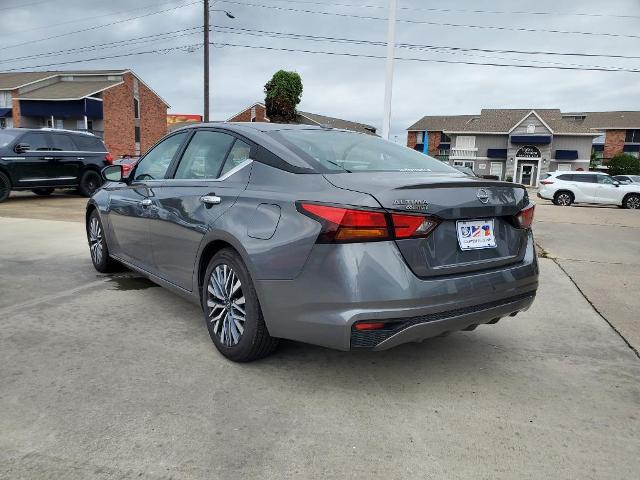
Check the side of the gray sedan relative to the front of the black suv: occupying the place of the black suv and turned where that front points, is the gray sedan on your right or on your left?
on your left

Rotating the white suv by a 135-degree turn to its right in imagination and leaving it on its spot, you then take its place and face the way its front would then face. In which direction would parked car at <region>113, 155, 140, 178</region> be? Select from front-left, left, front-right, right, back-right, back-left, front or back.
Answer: front

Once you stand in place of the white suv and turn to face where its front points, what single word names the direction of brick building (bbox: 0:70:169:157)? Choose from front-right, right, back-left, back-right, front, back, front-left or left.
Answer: back

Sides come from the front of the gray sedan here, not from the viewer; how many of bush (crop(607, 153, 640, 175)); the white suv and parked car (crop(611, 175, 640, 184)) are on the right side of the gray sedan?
3

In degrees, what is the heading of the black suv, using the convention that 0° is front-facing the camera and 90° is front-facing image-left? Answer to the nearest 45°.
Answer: approximately 45°

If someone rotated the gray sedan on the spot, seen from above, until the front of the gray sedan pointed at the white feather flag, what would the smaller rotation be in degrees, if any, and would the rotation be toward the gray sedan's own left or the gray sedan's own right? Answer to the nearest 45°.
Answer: approximately 45° to the gray sedan's own right

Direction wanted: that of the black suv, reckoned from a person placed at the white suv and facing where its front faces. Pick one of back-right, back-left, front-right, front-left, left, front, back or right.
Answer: back-right

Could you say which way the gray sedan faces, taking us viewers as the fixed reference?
facing away from the viewer and to the left of the viewer

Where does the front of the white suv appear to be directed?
to the viewer's right

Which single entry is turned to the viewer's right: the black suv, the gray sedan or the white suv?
the white suv

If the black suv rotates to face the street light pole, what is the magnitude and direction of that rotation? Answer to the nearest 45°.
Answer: approximately 180°
